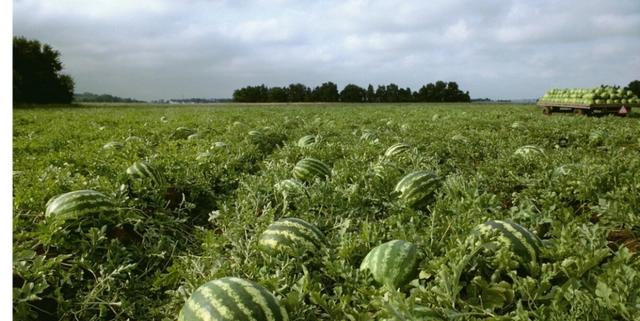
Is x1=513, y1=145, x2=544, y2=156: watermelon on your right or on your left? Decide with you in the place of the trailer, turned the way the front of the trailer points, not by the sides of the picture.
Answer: on your left

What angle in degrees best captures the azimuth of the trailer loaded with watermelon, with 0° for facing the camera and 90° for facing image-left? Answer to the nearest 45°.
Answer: approximately 135°

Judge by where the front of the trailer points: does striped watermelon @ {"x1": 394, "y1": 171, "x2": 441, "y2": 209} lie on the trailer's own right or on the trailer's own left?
on the trailer's own left

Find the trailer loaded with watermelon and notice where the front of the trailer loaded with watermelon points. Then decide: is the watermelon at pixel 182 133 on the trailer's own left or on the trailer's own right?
on the trailer's own left

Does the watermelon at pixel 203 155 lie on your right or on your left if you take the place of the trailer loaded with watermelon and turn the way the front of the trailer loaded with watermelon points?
on your left

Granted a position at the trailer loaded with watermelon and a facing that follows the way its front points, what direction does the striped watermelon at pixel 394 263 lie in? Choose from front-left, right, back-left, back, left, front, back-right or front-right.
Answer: back-left

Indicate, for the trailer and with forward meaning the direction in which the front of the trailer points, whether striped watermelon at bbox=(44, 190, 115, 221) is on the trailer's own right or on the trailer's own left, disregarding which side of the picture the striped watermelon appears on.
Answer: on the trailer's own left
